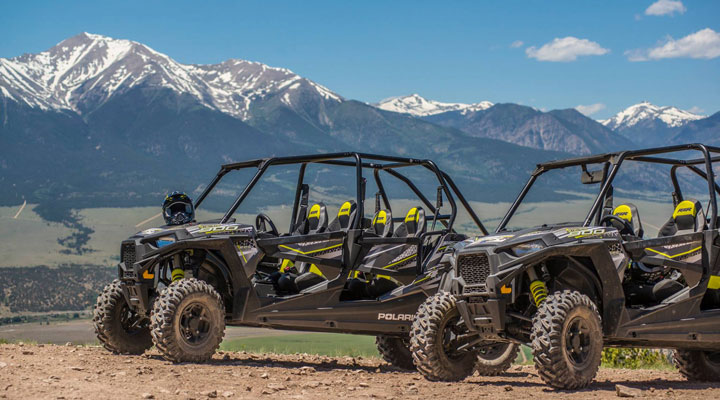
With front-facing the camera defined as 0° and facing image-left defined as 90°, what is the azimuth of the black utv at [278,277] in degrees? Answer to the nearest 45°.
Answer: approximately 45°

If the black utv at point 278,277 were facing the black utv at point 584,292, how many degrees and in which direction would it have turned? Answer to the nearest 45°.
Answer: approximately 90° to its left

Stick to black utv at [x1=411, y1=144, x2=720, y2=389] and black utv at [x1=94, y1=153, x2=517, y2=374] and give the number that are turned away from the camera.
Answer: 0

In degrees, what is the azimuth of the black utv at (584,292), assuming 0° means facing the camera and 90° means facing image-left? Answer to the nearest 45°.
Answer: approximately 45°

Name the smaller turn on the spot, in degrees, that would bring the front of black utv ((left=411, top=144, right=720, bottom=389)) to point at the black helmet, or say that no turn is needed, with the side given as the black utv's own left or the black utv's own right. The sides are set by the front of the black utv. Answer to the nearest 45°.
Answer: approximately 45° to the black utv's own right

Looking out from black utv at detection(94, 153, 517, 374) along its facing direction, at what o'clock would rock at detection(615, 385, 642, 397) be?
The rock is roughly at 9 o'clock from the black utv.
